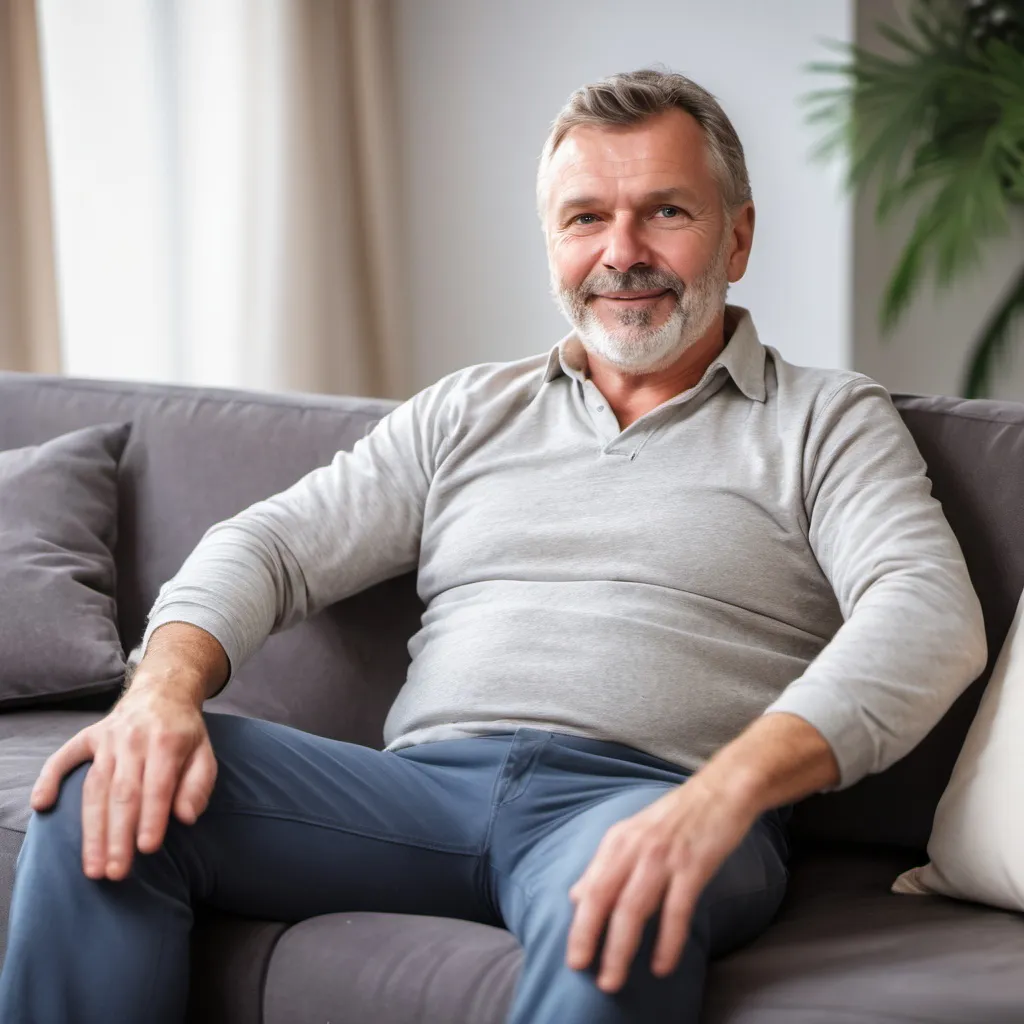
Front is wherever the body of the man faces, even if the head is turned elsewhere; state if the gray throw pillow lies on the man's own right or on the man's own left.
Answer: on the man's own right

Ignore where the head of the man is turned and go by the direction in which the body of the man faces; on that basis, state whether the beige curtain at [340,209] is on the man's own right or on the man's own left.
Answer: on the man's own right

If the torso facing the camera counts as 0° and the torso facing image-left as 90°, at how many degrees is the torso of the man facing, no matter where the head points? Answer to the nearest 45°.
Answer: approximately 45°

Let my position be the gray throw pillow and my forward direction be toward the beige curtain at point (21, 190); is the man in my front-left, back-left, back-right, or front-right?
back-right

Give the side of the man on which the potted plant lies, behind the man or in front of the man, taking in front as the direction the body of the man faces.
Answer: behind

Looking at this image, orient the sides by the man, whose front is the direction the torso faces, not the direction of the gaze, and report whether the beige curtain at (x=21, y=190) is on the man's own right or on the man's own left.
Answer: on the man's own right
